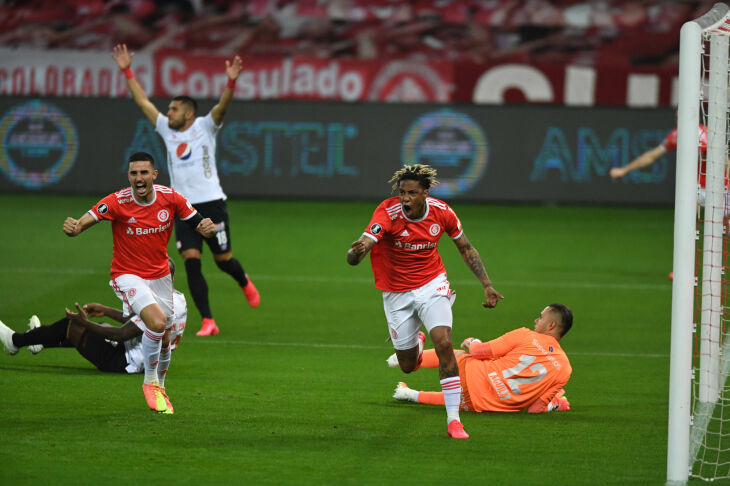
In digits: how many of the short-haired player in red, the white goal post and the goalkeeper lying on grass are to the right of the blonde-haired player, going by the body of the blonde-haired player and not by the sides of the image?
1

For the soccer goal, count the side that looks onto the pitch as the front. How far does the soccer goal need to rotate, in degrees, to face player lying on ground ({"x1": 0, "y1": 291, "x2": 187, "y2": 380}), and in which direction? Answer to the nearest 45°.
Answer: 0° — it already faces them

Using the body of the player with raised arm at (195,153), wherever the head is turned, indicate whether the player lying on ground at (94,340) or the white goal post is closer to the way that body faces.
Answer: the player lying on ground

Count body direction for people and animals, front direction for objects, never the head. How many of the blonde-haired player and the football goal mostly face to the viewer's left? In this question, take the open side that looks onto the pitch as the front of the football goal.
1

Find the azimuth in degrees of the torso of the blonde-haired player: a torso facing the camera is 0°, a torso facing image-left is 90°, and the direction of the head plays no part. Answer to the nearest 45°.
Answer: approximately 0°

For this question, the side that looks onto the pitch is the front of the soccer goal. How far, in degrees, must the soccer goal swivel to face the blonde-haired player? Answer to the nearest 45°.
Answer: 0° — it already faces them

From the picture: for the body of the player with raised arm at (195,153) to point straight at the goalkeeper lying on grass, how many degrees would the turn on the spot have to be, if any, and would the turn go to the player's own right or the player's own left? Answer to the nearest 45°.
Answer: approximately 90° to the player's own left

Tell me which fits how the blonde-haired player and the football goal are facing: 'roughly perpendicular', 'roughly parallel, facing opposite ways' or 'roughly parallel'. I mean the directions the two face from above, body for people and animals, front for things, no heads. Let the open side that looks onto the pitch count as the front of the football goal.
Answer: roughly perpendicular

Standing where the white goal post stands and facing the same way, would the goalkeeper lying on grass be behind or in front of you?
in front

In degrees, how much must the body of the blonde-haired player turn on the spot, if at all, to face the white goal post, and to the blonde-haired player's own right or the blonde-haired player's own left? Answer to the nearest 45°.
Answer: approximately 45° to the blonde-haired player's own left

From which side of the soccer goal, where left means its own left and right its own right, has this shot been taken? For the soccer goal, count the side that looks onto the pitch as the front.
left

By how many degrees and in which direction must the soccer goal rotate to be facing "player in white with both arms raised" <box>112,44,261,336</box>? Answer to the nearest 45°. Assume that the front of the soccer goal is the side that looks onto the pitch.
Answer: approximately 45° to its right

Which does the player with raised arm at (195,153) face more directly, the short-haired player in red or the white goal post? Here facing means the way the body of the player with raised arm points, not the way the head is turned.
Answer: the short-haired player in red
